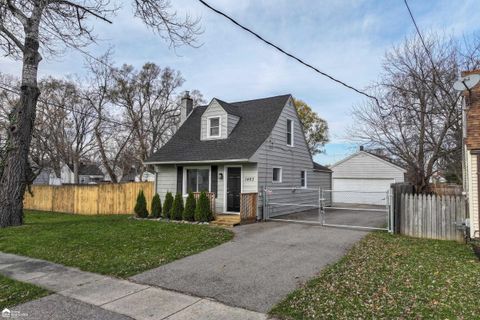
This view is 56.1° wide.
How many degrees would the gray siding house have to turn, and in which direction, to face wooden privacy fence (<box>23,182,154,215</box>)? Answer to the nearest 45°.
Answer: approximately 90° to its right

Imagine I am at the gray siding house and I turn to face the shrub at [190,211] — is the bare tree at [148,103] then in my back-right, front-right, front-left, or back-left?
back-right

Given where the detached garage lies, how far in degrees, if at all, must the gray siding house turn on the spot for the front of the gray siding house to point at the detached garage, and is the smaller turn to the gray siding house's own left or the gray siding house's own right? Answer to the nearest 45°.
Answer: approximately 180°

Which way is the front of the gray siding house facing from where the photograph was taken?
facing the viewer and to the left of the viewer

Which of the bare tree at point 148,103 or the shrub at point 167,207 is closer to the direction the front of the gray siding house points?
the shrub

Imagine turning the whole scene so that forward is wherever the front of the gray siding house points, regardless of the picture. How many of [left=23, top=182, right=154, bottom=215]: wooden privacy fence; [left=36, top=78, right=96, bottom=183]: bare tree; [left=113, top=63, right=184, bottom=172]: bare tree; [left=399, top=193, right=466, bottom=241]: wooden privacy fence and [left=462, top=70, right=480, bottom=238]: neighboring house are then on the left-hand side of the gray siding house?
2

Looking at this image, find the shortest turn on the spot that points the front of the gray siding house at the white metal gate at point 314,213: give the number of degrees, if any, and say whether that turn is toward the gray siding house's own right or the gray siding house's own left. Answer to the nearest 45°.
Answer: approximately 135° to the gray siding house's own left

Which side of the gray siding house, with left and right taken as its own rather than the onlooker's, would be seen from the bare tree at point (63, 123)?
right

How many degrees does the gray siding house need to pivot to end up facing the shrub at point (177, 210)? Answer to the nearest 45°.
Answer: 0° — it already faces it

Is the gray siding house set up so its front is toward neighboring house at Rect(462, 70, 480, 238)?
no

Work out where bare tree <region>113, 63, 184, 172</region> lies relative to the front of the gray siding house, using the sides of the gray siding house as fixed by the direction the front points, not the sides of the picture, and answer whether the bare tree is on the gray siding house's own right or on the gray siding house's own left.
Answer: on the gray siding house's own right

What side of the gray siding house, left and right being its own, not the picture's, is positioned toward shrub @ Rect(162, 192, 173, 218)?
front

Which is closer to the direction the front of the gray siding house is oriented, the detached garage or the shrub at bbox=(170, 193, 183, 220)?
the shrub

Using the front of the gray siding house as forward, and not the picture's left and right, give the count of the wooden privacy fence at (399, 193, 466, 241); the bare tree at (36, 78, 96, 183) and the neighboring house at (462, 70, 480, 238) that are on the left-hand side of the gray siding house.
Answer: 2

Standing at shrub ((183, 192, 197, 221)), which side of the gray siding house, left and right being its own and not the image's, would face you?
front
